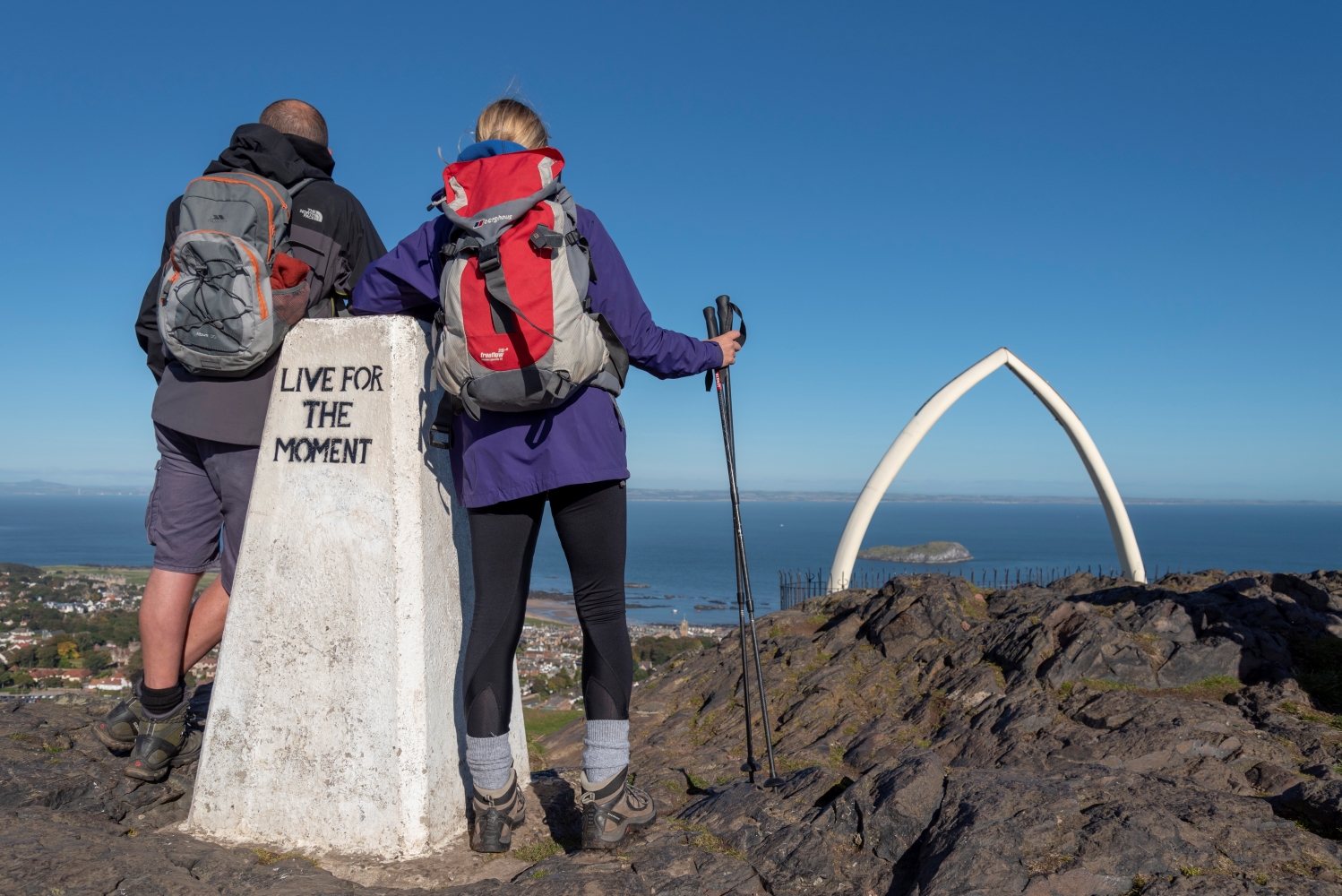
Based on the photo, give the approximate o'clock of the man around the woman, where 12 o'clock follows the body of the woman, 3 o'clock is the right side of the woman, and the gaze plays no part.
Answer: The man is roughly at 10 o'clock from the woman.

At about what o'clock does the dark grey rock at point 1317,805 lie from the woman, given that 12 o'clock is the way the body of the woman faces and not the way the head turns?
The dark grey rock is roughly at 3 o'clock from the woman.

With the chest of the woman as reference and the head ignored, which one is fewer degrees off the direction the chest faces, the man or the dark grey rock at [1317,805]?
the man

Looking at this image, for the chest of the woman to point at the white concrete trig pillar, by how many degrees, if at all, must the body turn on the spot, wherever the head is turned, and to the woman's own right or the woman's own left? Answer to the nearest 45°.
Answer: approximately 45° to the woman's own left

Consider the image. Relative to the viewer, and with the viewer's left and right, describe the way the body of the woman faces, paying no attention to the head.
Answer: facing away from the viewer

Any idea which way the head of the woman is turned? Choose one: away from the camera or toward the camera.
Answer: away from the camera

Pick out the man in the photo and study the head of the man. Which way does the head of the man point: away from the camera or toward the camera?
away from the camera

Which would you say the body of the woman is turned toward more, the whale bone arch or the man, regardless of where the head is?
the whale bone arch

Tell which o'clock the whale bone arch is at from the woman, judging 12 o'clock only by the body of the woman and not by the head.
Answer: The whale bone arch is roughly at 1 o'clock from the woman.
